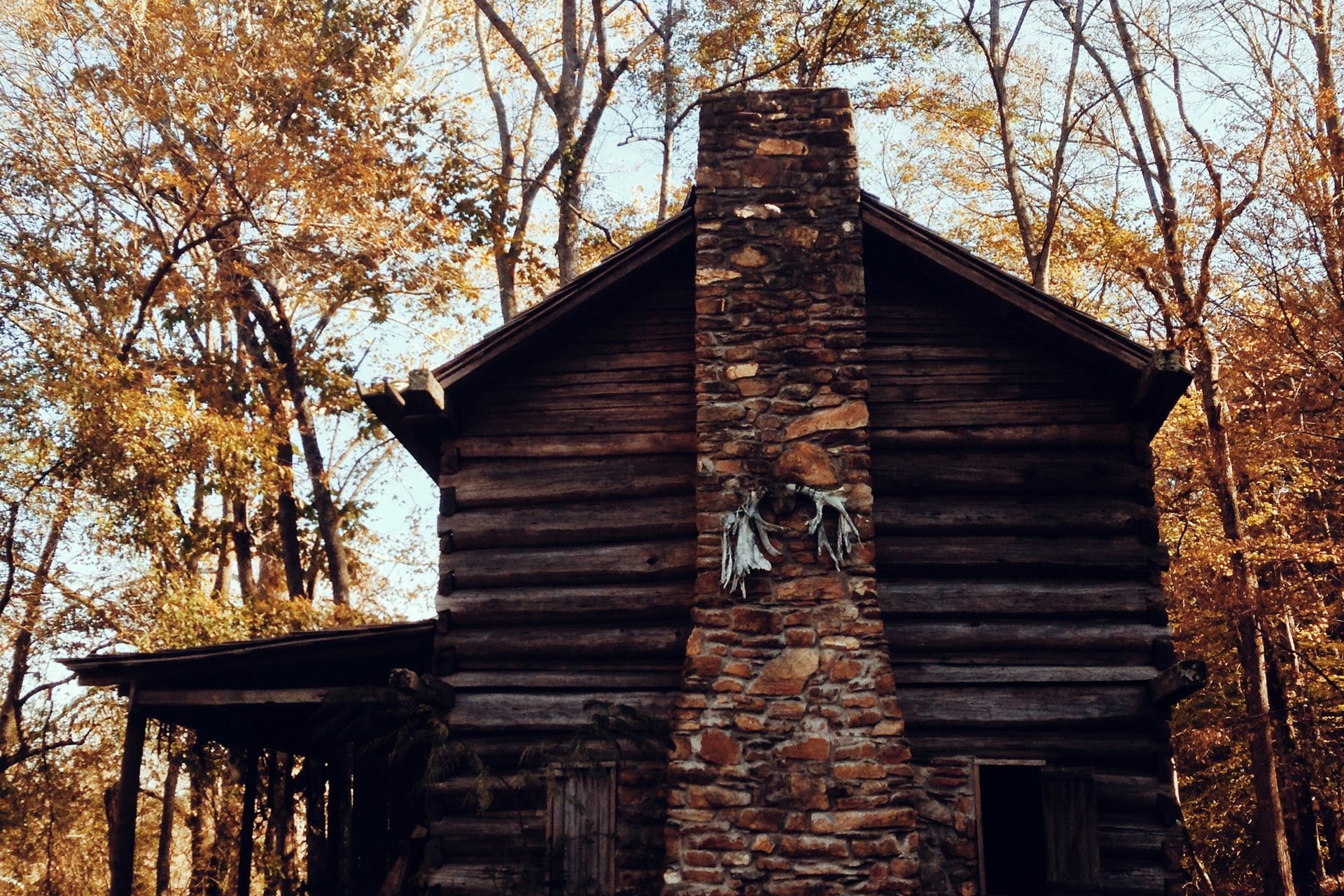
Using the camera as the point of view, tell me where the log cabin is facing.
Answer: facing to the left of the viewer
